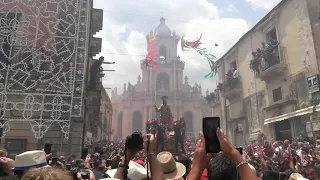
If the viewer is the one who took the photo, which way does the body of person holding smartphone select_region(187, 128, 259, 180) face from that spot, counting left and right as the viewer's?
facing away from the viewer

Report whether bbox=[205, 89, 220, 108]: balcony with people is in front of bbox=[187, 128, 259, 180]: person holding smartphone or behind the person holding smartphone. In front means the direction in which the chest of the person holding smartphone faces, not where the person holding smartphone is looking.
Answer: in front
